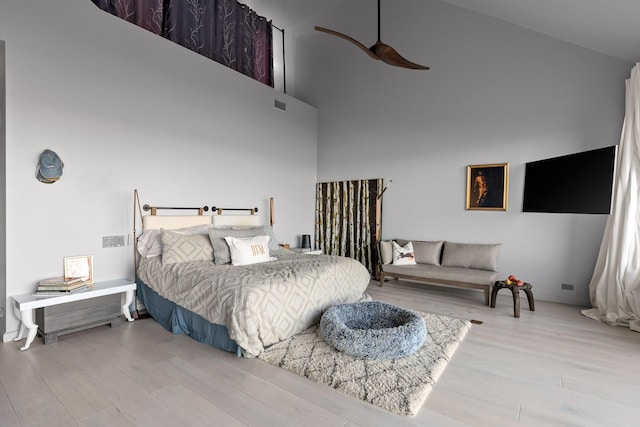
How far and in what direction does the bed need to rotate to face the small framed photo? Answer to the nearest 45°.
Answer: approximately 135° to its right

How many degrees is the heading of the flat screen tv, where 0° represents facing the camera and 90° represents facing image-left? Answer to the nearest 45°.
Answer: approximately 45°

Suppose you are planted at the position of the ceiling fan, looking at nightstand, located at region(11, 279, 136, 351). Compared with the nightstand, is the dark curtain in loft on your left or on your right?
right

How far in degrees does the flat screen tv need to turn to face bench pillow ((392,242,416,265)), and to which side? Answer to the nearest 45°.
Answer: approximately 45° to its right

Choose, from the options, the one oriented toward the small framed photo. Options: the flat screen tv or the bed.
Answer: the flat screen tv

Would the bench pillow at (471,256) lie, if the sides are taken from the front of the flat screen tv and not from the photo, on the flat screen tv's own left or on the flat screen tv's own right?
on the flat screen tv's own right

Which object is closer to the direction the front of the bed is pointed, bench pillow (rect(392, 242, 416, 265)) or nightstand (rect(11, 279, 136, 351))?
the bench pillow

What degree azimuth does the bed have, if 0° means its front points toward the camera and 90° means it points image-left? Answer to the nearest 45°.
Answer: approximately 315°

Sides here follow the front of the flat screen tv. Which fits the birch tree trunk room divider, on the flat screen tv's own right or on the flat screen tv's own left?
on the flat screen tv's own right

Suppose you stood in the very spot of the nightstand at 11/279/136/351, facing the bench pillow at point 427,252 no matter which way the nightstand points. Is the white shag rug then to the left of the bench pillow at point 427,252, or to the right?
right

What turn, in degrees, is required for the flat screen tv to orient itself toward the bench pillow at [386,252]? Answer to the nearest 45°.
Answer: approximately 45° to its right
